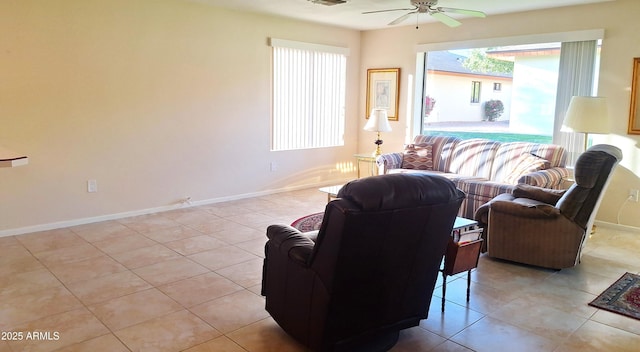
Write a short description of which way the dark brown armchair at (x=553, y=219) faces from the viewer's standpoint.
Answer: facing to the left of the viewer

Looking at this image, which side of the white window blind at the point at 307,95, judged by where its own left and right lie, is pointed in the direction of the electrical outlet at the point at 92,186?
right

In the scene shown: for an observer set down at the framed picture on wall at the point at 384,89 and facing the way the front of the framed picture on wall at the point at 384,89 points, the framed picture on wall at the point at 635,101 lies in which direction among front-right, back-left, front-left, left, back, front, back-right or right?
left

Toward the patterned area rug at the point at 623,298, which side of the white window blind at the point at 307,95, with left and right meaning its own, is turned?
front

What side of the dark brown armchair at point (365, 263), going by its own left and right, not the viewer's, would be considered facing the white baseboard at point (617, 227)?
right

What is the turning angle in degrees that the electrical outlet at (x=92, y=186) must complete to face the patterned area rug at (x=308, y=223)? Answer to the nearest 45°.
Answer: approximately 45° to its left

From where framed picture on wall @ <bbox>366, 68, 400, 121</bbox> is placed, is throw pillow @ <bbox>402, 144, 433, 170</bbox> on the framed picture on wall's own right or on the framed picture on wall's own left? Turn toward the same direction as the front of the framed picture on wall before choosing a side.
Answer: on the framed picture on wall's own left

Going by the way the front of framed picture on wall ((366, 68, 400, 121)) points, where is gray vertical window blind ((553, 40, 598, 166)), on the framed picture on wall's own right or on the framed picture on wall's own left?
on the framed picture on wall's own left

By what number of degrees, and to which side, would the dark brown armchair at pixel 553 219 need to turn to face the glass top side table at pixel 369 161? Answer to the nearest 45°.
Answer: approximately 45° to its right
